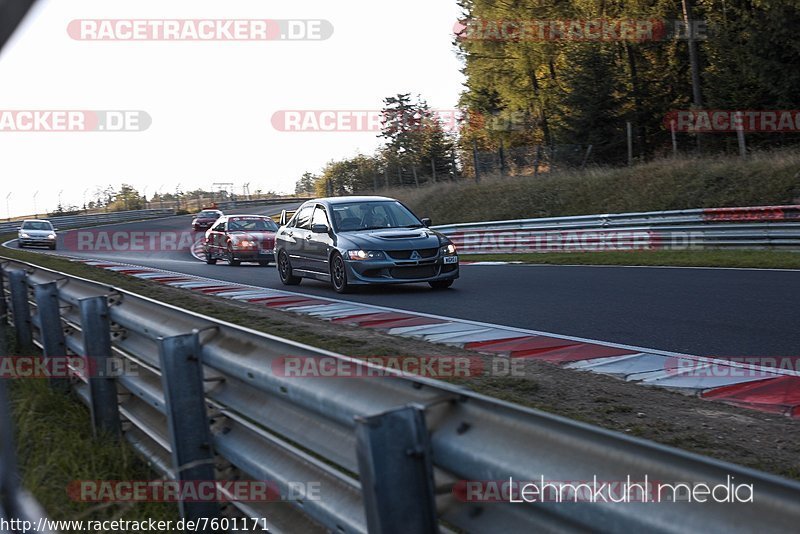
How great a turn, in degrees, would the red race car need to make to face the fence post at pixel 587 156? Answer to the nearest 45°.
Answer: approximately 90° to its left

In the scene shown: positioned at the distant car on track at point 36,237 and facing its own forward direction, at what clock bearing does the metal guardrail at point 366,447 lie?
The metal guardrail is roughly at 12 o'clock from the distant car on track.

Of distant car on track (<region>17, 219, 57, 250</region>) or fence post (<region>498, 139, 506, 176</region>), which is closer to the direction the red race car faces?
the fence post

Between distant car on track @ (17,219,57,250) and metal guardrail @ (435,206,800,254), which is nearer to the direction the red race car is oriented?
the metal guardrail

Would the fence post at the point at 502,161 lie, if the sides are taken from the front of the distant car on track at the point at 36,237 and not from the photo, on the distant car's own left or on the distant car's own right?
on the distant car's own left

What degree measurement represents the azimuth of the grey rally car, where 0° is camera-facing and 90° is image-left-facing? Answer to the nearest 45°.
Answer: approximately 315°
